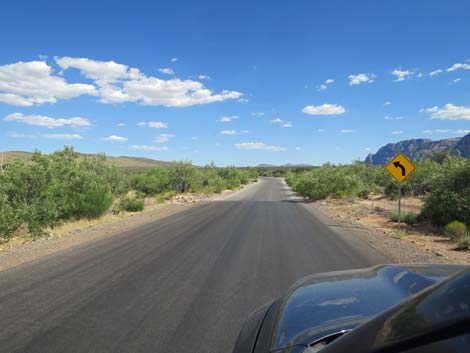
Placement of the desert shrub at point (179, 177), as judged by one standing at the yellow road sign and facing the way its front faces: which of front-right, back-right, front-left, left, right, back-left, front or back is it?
back-right

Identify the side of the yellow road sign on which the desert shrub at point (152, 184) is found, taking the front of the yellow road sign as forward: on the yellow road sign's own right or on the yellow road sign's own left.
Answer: on the yellow road sign's own right

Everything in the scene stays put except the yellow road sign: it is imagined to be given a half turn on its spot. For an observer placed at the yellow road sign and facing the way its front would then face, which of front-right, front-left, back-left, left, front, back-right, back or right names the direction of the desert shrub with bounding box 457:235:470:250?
back-right

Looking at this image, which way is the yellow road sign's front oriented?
toward the camera
